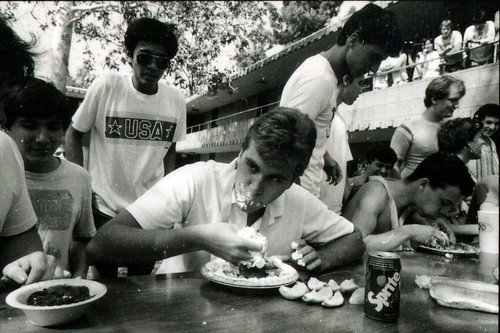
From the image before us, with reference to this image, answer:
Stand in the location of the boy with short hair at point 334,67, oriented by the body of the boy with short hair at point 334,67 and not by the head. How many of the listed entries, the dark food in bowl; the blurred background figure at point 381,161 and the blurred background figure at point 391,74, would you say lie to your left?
2

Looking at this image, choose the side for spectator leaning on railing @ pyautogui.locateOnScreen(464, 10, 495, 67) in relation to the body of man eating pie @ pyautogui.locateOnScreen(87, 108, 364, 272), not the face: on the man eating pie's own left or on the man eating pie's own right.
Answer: on the man eating pie's own left

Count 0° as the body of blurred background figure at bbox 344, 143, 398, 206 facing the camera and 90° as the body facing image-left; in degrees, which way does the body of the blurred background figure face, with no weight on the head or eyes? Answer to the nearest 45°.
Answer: approximately 315°

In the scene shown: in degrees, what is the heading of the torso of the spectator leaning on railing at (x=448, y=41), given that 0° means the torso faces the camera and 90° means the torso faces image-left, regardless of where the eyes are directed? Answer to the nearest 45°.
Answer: approximately 0°

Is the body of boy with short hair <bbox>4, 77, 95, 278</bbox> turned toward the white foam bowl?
yes
